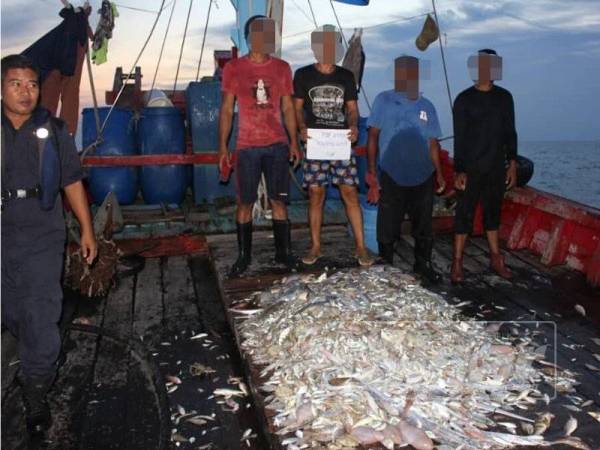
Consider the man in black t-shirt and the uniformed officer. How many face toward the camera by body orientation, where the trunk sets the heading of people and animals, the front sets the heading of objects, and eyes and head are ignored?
2

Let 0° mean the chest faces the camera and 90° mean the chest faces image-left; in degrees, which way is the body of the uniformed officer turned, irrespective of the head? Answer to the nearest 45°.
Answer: approximately 0°

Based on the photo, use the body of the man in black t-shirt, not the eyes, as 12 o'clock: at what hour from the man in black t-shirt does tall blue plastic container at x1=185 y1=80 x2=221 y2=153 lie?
The tall blue plastic container is roughly at 5 o'clock from the man in black t-shirt.

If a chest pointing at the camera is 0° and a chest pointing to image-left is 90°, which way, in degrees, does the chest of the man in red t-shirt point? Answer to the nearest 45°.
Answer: approximately 0°

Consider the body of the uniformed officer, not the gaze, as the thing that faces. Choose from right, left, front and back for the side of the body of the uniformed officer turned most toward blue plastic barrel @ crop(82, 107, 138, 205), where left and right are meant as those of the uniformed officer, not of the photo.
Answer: back

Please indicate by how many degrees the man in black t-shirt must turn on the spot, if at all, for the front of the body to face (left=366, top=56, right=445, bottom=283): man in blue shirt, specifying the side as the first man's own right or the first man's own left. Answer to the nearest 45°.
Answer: approximately 90° to the first man's own left

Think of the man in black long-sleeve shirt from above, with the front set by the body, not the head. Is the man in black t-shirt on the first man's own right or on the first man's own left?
on the first man's own right
